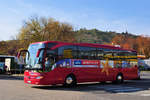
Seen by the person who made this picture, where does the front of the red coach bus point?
facing the viewer and to the left of the viewer

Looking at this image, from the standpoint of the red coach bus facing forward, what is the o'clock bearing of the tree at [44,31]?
The tree is roughly at 4 o'clock from the red coach bus.
